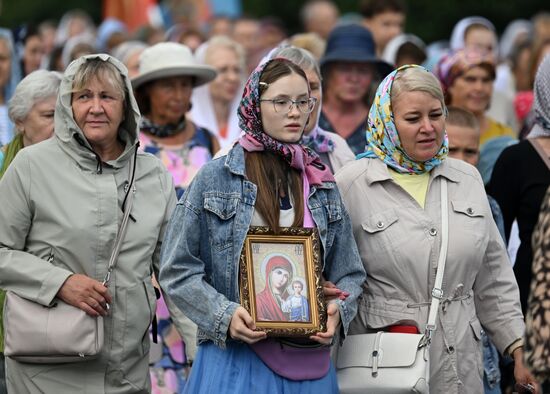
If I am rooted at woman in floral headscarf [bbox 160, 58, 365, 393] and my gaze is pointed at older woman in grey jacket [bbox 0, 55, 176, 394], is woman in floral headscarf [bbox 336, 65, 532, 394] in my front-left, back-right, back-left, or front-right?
back-right

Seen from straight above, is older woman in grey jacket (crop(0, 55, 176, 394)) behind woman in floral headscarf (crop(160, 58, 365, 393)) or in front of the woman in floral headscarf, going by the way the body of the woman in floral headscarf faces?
behind

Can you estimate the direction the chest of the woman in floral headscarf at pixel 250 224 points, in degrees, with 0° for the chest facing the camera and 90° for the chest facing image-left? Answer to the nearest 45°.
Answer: approximately 315°
